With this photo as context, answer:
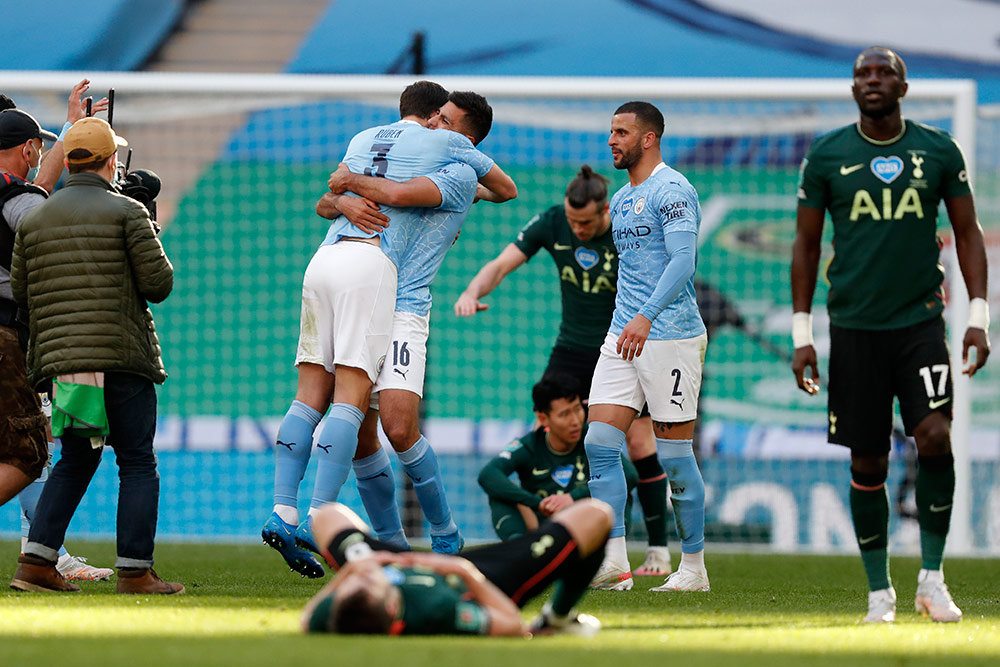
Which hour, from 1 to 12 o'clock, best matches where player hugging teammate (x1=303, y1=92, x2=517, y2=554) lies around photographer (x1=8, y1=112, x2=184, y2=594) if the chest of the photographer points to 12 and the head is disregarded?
The player hugging teammate is roughly at 1 o'clock from the photographer.

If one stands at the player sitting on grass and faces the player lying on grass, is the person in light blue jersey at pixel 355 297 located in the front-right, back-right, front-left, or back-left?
front-right

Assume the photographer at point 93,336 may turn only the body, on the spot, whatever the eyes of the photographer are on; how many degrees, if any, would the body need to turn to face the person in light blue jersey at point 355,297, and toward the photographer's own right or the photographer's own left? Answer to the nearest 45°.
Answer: approximately 45° to the photographer's own right

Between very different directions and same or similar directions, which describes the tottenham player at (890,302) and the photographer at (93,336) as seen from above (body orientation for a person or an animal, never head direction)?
very different directions

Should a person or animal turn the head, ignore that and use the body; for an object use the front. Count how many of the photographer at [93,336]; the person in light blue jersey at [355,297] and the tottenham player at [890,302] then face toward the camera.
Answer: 1

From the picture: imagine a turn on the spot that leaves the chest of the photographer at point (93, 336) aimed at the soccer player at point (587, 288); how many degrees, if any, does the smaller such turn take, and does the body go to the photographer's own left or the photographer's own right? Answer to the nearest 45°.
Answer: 0° — they already face them

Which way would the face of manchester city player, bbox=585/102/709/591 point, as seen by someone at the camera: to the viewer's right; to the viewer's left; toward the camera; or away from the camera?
to the viewer's left

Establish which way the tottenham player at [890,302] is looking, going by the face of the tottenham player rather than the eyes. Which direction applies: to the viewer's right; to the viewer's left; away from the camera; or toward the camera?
toward the camera

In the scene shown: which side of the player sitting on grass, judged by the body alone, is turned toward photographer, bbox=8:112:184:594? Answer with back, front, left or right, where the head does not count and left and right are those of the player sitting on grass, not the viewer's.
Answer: right

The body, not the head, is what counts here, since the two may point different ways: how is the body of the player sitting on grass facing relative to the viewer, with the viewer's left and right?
facing the viewer and to the right of the viewer

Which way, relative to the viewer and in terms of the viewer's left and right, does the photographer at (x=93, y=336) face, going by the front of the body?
facing away from the viewer and to the right of the viewer

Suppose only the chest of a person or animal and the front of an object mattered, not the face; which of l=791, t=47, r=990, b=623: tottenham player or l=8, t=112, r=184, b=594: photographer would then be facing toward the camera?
the tottenham player

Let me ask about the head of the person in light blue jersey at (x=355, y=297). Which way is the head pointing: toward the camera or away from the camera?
away from the camera

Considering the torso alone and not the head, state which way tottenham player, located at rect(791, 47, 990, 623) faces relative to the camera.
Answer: toward the camera

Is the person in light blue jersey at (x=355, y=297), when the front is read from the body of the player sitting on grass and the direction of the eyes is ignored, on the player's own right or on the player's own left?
on the player's own right
